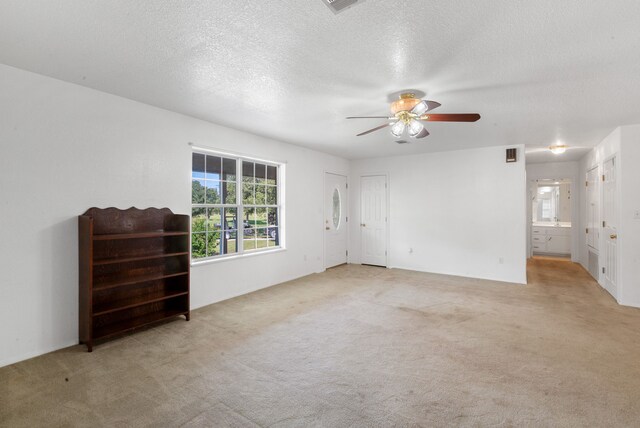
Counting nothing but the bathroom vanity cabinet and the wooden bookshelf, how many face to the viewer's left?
0

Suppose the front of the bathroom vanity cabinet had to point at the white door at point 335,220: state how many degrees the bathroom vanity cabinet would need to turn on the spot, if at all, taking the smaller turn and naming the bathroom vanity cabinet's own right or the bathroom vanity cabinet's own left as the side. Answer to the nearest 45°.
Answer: approximately 45° to the bathroom vanity cabinet's own right

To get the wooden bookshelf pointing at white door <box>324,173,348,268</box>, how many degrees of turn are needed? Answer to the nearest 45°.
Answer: approximately 90° to its left

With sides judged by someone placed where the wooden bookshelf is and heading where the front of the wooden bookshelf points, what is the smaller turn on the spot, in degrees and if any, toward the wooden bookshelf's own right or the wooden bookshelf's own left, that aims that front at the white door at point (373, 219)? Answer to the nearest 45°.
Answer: approximately 45° to the wooden bookshelf's own left

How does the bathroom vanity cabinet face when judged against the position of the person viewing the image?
facing the viewer

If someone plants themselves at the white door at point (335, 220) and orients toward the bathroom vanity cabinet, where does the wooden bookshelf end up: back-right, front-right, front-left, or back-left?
back-right

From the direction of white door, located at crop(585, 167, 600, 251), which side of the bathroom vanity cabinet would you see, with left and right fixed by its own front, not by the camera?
front

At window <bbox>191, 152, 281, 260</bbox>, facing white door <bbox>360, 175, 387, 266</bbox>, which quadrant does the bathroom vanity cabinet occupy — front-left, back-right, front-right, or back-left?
front-right

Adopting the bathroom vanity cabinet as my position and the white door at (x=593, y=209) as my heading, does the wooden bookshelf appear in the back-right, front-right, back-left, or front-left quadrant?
front-right

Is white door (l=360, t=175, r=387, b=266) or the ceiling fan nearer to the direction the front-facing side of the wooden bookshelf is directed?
the ceiling fan

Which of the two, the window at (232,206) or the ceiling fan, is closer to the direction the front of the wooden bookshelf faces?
the ceiling fan

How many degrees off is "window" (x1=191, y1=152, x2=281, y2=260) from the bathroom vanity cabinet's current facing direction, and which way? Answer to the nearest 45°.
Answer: approximately 45° to its right

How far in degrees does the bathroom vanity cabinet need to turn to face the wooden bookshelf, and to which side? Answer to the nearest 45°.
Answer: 0° — it already faces it

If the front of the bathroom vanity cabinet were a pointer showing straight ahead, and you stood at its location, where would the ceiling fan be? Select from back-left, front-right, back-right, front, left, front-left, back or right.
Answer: front

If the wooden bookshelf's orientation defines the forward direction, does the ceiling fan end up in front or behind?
in front

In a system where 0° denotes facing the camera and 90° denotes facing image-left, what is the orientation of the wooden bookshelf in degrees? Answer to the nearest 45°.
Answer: approximately 315°

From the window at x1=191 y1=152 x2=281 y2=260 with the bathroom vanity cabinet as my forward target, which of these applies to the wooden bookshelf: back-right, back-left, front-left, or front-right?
back-right

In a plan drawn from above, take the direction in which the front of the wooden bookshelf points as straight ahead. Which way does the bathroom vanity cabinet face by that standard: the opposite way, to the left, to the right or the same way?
to the right
